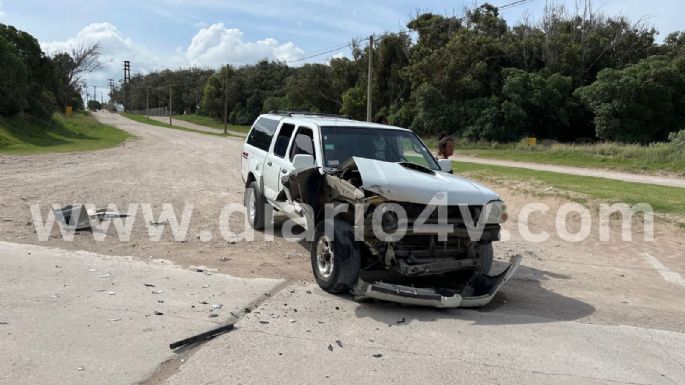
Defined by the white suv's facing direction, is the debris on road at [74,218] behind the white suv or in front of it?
behind

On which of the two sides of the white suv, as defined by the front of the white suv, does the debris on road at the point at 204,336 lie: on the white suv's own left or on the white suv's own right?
on the white suv's own right

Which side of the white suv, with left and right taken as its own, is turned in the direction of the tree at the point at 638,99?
left

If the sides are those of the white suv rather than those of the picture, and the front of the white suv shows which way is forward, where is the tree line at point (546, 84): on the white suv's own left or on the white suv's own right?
on the white suv's own left

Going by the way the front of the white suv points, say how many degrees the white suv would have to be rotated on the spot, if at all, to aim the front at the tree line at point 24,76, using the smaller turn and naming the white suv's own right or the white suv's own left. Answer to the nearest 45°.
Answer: approximately 180°

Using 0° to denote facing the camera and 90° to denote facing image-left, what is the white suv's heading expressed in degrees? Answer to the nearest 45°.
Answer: approximately 315°

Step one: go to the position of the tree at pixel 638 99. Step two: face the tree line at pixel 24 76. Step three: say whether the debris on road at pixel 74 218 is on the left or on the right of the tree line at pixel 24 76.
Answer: left
